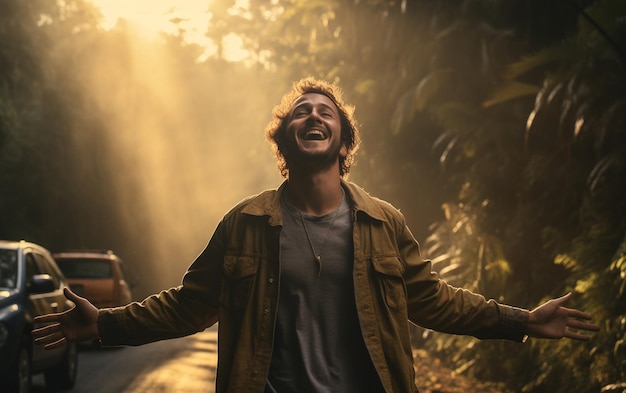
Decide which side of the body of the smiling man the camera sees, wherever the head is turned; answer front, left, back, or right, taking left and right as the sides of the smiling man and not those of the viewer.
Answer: front

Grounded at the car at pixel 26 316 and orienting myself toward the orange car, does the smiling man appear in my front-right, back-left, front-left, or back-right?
back-right

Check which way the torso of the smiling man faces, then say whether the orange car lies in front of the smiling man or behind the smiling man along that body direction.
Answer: behind

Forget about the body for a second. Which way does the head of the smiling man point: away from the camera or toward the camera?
toward the camera
